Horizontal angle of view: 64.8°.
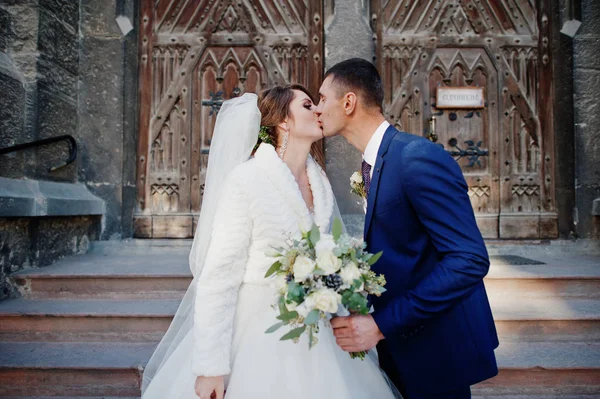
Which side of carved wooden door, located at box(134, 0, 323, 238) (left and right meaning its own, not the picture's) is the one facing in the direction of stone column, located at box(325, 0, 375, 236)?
left

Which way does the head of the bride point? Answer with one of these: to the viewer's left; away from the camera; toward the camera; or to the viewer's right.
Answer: to the viewer's right

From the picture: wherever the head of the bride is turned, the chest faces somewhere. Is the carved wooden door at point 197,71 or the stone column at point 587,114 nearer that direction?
the stone column

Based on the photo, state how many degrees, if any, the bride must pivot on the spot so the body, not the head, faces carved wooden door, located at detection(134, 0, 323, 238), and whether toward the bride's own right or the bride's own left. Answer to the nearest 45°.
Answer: approximately 135° to the bride's own left

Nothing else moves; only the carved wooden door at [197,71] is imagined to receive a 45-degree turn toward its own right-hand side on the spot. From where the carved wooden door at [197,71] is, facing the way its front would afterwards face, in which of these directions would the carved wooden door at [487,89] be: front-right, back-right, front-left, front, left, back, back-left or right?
back-left

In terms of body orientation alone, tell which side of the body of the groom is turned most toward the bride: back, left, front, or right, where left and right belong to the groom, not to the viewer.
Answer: front

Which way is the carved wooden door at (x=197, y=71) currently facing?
toward the camera

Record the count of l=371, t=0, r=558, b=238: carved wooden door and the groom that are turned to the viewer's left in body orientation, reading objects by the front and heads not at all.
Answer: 1

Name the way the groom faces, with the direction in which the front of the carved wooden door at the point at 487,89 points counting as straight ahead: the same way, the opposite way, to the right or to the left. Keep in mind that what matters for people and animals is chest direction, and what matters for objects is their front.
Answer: to the right

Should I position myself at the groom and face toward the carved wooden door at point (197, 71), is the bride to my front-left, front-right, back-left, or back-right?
front-left

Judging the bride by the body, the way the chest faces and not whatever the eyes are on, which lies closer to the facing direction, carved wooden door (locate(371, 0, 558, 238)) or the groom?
the groom

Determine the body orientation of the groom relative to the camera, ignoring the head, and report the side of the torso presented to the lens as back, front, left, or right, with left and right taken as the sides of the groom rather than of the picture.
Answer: left

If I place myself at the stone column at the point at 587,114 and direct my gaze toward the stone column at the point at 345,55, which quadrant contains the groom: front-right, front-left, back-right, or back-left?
front-left

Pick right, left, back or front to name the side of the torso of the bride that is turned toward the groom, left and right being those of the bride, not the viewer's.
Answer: front

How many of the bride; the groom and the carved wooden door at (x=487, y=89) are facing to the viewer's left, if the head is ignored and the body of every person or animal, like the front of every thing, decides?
1

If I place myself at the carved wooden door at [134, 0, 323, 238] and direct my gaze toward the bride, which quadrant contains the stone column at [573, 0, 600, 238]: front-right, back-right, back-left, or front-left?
front-left
